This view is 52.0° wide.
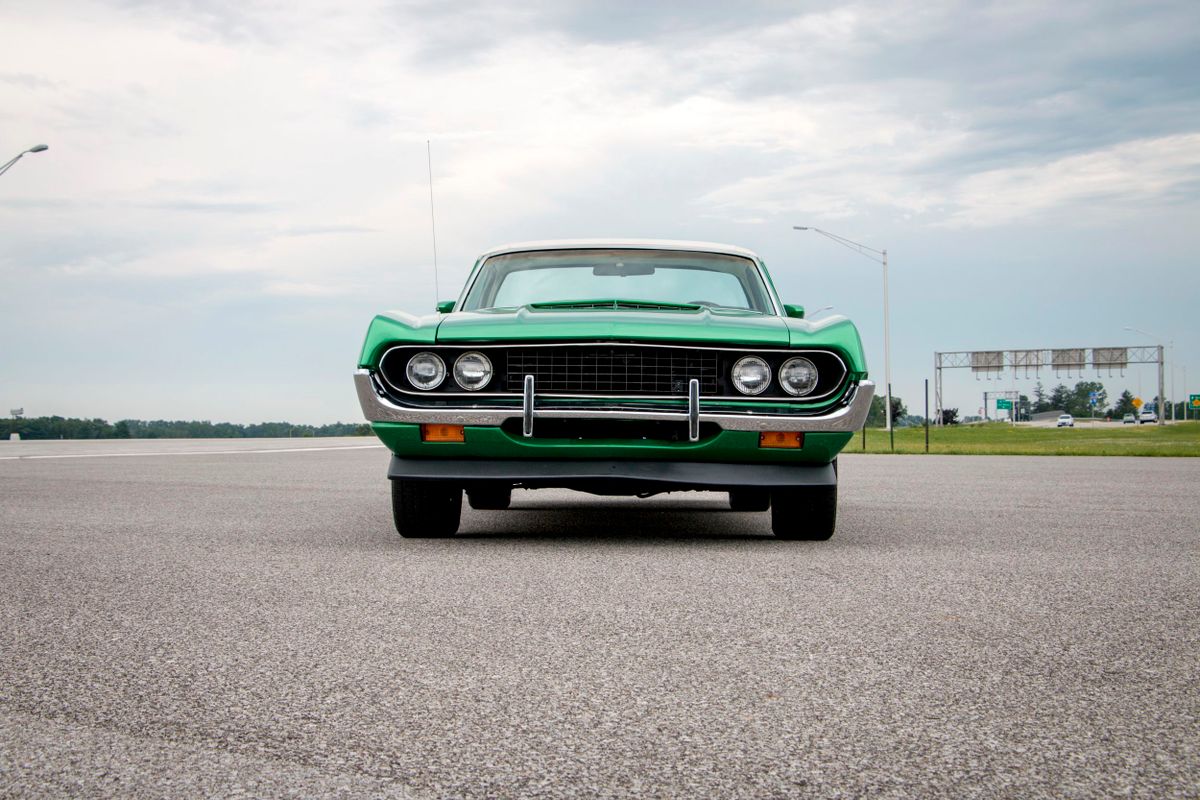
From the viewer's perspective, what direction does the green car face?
toward the camera
